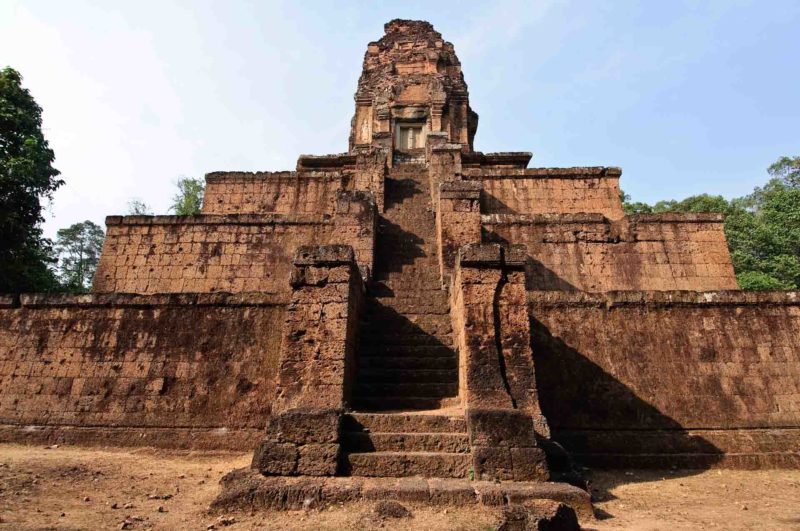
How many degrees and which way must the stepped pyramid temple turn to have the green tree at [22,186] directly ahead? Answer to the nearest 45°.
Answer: approximately 135° to its right

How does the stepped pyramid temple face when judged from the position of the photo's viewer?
facing the viewer
